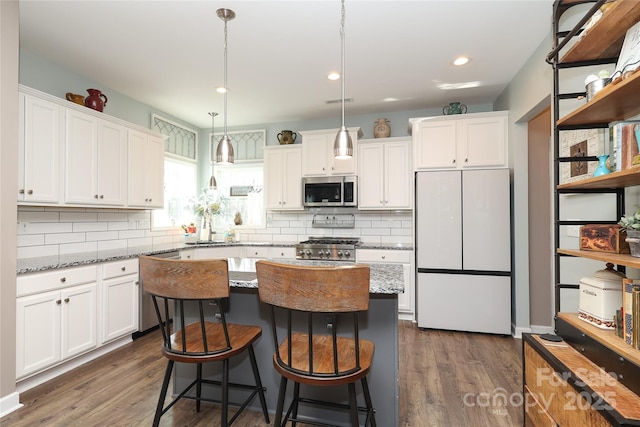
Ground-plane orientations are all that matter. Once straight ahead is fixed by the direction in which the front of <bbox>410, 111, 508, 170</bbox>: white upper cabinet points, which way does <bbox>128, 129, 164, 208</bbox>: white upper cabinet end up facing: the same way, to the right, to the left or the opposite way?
to the left

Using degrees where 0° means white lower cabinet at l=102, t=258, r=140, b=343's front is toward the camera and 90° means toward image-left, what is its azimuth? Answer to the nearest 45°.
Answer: approximately 315°

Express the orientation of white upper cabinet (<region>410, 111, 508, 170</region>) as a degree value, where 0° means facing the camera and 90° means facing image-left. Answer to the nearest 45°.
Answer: approximately 0°

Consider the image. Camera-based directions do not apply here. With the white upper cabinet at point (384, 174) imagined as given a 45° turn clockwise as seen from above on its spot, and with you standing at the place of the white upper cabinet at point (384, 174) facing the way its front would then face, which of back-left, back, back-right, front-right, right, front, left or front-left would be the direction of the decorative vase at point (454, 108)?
back-left

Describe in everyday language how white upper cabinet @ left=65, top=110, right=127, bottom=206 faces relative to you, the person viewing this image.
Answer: facing the viewer and to the right of the viewer

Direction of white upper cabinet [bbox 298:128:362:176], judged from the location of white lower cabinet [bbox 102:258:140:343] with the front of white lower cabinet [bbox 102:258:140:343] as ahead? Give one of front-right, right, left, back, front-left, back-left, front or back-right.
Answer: front-left

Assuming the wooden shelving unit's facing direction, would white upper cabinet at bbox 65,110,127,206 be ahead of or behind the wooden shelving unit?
ahead

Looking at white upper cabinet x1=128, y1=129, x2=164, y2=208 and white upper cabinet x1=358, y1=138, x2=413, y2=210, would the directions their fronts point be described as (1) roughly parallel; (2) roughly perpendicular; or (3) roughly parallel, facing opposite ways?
roughly perpendicular

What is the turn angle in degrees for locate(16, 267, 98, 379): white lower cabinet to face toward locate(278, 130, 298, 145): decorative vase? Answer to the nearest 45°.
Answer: approximately 45° to its left

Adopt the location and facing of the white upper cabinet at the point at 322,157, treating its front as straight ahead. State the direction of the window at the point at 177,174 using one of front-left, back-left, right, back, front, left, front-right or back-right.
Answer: right
